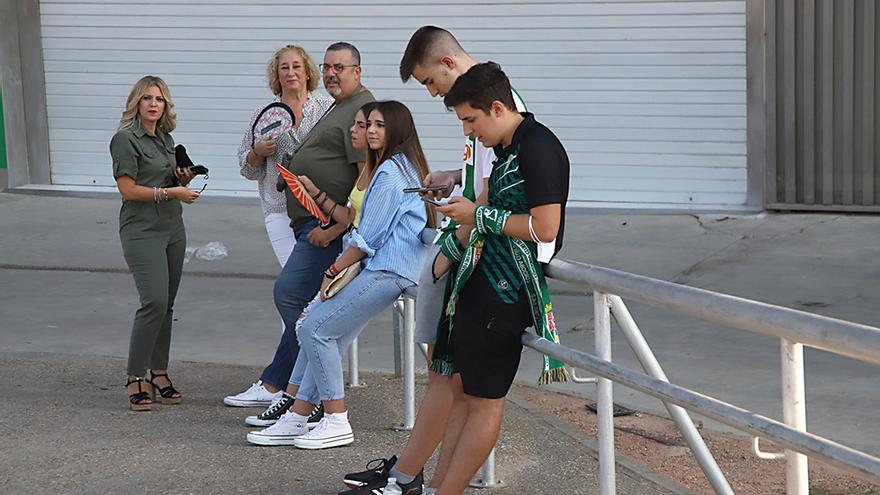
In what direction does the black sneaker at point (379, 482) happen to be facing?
to the viewer's left

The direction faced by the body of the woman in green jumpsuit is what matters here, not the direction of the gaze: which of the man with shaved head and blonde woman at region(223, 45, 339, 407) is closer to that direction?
the man with shaved head

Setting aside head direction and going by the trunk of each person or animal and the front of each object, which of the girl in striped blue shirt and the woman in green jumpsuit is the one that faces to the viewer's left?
the girl in striped blue shirt

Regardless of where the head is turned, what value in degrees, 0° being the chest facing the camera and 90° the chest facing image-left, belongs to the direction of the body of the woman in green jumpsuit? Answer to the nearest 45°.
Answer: approximately 315°

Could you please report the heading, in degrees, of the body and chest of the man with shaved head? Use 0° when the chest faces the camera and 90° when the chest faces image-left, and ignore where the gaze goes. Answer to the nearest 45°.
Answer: approximately 90°
